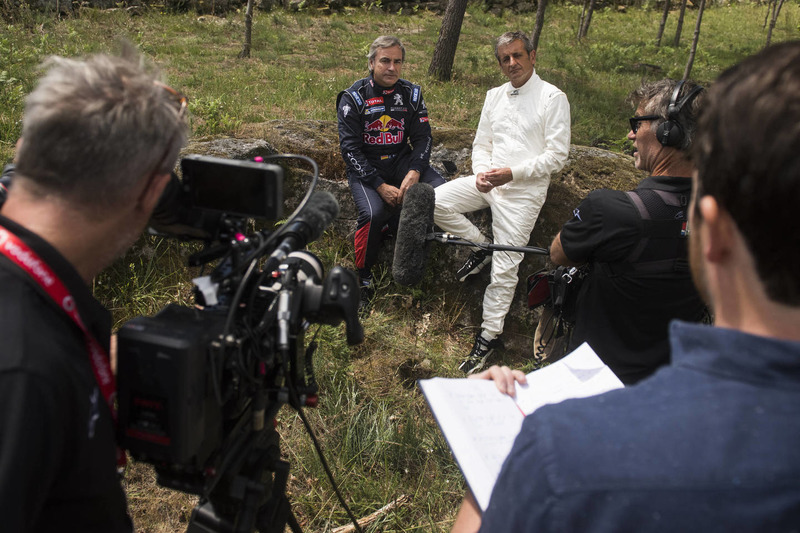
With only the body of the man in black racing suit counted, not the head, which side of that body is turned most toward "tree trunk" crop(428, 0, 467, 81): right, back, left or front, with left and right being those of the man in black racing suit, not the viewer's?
back

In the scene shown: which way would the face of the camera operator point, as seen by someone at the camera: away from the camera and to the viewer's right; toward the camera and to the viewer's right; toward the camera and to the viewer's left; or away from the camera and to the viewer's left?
away from the camera and to the viewer's right

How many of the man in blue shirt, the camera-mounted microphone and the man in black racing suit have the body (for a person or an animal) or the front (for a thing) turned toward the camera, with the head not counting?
1

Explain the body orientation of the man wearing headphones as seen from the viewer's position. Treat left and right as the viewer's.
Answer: facing away from the viewer and to the left of the viewer

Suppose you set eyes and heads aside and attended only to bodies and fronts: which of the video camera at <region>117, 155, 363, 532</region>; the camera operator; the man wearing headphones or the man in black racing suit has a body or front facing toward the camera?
the man in black racing suit

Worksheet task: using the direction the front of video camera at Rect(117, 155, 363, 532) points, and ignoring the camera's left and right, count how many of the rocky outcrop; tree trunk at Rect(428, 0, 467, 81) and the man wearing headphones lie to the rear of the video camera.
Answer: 0

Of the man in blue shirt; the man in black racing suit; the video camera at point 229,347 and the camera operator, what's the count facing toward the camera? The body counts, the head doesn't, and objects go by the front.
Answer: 1

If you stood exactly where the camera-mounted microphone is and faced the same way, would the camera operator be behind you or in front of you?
behind

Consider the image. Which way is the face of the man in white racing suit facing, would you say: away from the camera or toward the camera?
toward the camera

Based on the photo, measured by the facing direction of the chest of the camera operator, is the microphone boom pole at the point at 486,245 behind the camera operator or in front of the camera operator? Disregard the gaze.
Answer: in front

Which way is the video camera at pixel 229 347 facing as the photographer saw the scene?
facing away from the viewer and to the right of the viewer

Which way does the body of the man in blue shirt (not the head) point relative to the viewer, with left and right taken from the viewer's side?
facing away from the viewer and to the left of the viewer

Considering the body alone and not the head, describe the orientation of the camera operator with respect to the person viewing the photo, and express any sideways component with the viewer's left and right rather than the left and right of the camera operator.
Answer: facing away from the viewer and to the right of the viewer

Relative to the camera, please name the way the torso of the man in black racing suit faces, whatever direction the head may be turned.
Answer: toward the camera
